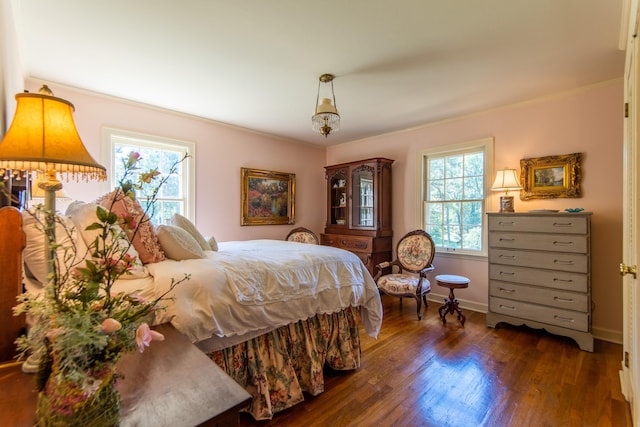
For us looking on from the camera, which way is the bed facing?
facing away from the viewer and to the right of the viewer

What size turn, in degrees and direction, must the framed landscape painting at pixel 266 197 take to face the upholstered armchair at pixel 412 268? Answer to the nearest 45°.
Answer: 0° — it already faces it

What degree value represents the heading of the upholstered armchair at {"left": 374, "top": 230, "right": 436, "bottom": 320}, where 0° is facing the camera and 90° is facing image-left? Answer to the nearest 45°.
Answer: approximately 45°

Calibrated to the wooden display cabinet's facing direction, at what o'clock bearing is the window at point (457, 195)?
The window is roughly at 8 o'clock from the wooden display cabinet.

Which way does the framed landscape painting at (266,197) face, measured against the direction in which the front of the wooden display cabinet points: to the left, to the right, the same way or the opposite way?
to the left

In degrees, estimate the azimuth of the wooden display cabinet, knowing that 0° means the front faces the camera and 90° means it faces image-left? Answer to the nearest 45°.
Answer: approximately 45°

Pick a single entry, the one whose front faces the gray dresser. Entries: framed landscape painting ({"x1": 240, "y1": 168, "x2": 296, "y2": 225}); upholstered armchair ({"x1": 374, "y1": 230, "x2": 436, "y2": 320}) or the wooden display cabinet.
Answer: the framed landscape painting

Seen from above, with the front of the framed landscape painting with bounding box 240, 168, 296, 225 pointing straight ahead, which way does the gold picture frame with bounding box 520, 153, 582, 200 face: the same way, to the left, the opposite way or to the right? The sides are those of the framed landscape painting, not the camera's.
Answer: to the right

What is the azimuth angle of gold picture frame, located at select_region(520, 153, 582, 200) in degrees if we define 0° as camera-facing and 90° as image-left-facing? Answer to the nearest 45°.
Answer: approximately 0°
